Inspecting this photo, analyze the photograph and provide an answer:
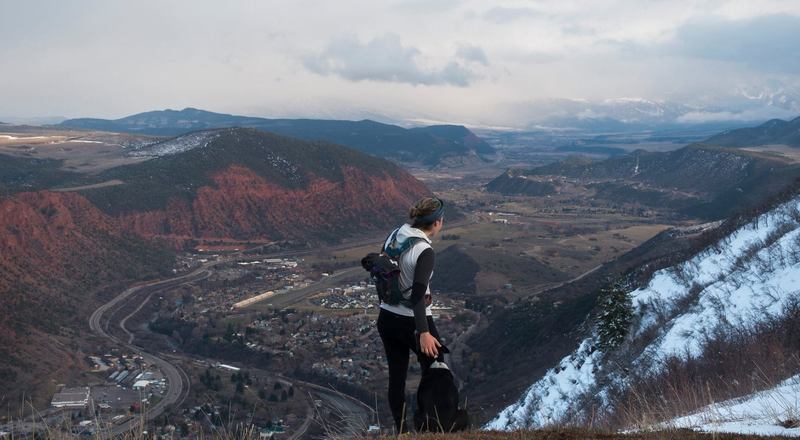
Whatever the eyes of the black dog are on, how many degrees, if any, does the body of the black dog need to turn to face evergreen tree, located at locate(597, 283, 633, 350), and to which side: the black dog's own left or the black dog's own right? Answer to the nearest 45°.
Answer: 0° — it already faces it

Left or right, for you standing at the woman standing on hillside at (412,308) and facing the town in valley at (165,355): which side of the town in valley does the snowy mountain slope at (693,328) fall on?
right

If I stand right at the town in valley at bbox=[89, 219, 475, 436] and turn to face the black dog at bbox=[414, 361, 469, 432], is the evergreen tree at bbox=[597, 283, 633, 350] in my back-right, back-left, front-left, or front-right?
front-left

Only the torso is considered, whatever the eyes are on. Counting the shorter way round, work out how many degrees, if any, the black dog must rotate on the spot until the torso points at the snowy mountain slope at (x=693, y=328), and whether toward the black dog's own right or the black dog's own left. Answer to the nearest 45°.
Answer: approximately 45° to the black dog's own right

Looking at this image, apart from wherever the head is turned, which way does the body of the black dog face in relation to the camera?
away from the camera

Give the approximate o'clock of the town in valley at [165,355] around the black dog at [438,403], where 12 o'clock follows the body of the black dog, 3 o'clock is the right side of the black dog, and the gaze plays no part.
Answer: The town in valley is roughly at 11 o'clock from the black dog.
